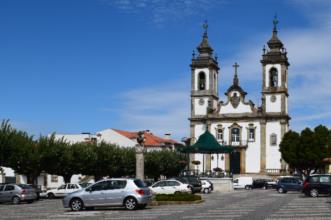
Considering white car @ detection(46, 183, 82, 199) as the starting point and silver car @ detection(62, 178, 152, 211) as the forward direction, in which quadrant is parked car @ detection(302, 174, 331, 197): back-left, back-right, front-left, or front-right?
front-left

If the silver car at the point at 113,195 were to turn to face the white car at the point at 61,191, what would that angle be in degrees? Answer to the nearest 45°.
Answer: approximately 90° to its right

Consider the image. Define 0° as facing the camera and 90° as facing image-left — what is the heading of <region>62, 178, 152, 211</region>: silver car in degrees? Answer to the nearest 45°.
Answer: approximately 90°

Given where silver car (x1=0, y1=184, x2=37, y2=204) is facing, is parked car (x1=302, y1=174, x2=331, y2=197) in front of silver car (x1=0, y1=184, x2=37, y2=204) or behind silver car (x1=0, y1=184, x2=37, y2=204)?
behind

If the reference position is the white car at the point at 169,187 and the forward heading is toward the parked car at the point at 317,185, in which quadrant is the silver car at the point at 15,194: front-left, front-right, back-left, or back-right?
back-right

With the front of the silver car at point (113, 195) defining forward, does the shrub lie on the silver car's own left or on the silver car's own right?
on the silver car's own right

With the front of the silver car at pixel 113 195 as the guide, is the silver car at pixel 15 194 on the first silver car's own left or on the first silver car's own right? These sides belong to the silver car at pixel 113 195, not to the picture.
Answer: on the first silver car's own right
